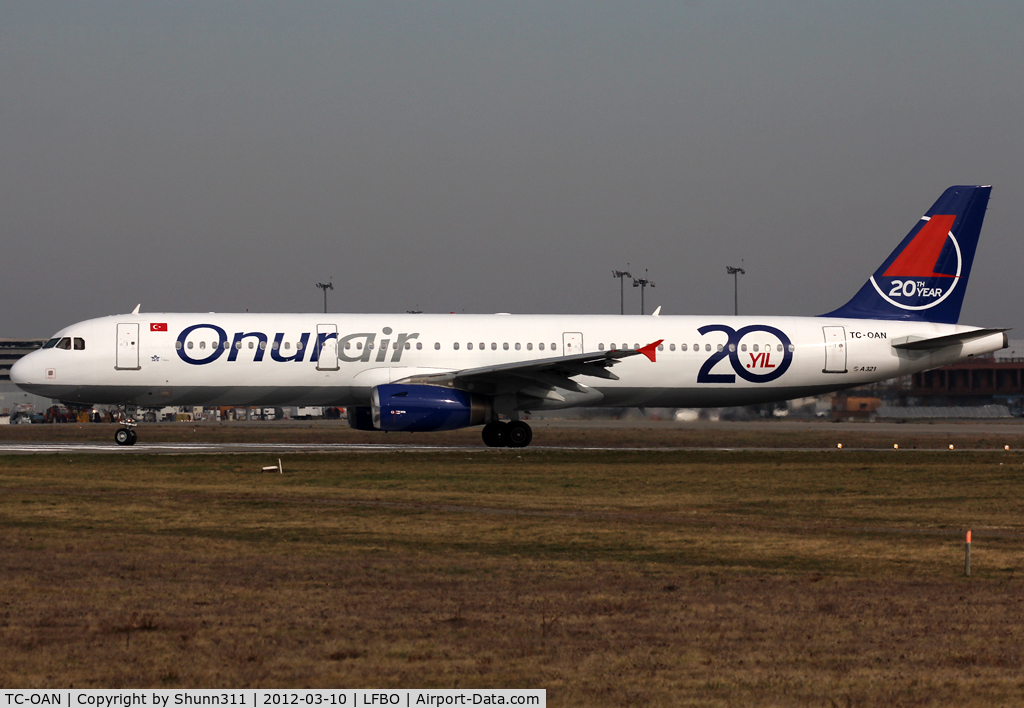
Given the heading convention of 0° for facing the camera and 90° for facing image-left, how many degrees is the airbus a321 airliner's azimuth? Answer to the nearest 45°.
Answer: approximately 90°
